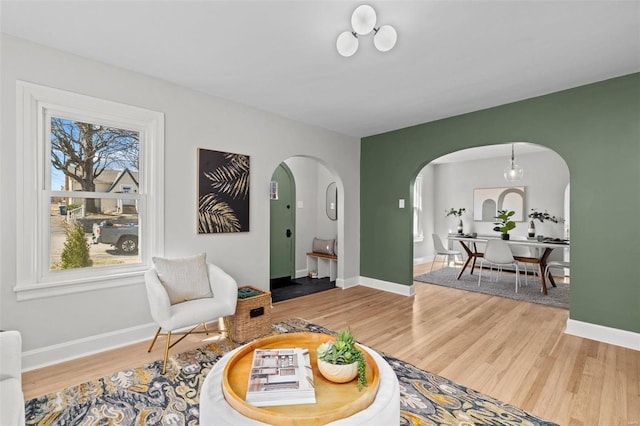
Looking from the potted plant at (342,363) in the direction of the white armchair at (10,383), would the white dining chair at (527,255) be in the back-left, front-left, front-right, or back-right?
back-right

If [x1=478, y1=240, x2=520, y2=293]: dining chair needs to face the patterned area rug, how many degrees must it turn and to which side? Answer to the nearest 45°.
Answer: approximately 180°

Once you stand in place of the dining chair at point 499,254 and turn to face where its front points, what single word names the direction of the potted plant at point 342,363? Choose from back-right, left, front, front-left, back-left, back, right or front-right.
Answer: back

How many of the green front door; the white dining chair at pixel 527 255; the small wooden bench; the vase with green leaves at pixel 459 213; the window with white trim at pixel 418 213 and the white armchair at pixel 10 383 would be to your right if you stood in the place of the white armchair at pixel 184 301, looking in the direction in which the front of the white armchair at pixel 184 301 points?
1

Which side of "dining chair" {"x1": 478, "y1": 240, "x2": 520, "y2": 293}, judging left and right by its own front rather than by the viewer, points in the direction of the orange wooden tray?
back

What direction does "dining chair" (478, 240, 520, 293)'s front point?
away from the camera

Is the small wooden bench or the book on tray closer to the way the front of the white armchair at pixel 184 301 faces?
the book on tray

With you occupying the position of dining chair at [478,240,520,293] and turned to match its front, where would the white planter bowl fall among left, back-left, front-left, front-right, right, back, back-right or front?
back

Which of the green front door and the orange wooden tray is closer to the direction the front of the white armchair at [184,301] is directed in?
the orange wooden tray

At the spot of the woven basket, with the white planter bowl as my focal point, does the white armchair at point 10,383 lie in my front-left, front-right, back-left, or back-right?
front-right

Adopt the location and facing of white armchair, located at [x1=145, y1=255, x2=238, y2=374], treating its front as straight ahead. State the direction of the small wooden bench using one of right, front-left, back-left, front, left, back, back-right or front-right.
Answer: left

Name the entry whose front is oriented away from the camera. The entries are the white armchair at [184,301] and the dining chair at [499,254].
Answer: the dining chair

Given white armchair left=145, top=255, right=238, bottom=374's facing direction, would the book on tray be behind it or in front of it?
in front

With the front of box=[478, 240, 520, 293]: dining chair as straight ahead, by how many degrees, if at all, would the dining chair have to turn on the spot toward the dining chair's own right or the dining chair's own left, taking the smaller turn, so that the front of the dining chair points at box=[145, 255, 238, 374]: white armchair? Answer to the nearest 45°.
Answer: approximately 135° to the dining chair's own left

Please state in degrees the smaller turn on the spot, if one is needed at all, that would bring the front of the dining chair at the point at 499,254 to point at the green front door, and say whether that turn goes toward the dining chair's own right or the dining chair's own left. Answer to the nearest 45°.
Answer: approximately 135° to the dining chair's own left

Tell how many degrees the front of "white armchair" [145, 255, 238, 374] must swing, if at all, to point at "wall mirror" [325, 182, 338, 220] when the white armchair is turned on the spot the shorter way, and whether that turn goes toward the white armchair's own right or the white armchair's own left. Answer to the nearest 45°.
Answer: approximately 90° to the white armchair's own left

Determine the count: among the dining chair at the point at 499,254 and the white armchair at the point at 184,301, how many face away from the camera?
1
